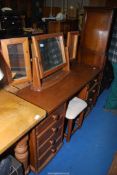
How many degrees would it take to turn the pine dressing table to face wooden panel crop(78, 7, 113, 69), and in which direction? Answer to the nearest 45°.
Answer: approximately 90° to its left

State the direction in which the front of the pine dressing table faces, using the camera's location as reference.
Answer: facing the viewer and to the right of the viewer
